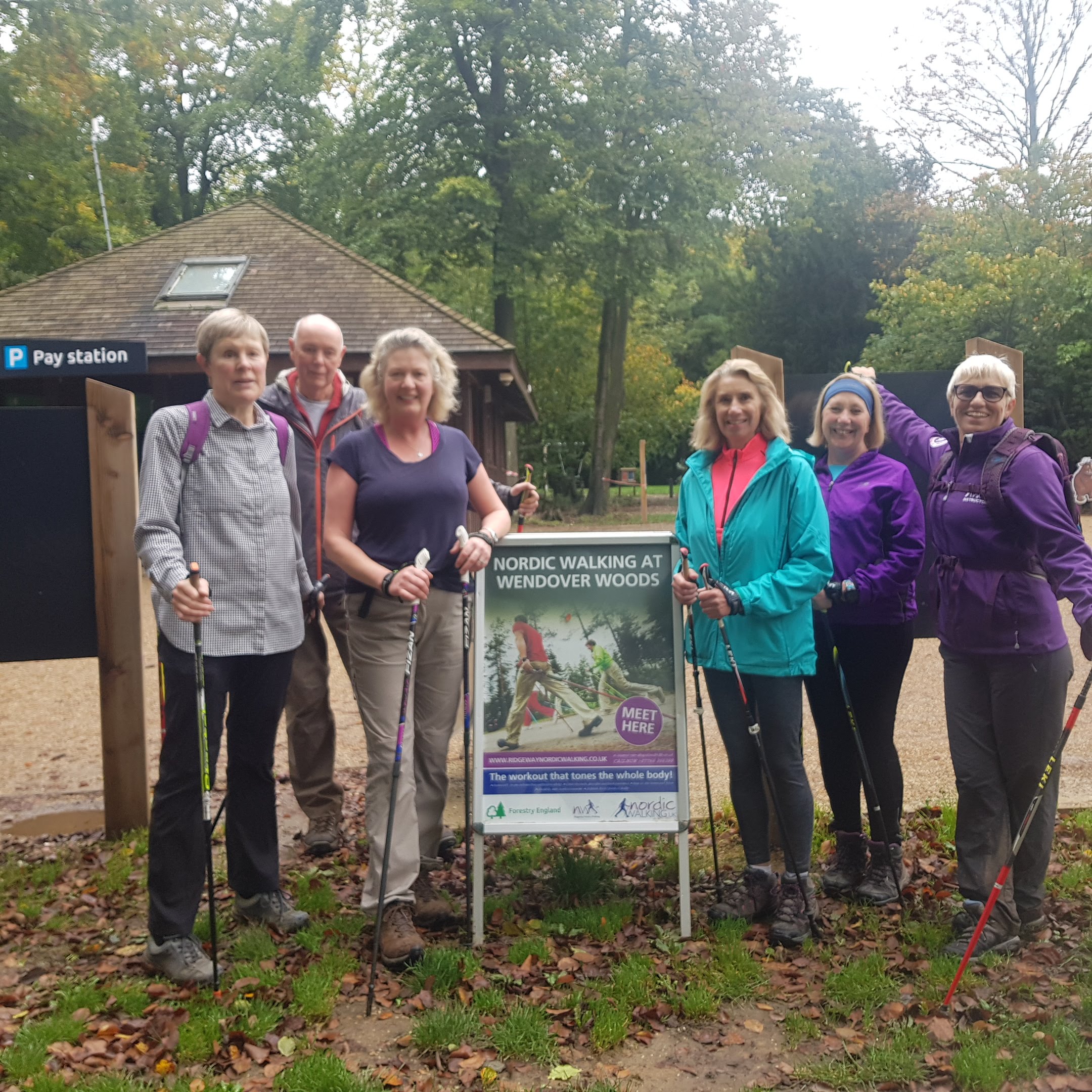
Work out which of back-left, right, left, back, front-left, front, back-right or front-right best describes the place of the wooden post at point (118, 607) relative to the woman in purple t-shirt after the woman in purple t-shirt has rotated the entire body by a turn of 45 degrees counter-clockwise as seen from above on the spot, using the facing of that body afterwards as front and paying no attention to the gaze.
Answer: back

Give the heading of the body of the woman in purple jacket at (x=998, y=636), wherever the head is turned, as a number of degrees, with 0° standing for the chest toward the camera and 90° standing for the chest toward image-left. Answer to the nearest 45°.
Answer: approximately 45°

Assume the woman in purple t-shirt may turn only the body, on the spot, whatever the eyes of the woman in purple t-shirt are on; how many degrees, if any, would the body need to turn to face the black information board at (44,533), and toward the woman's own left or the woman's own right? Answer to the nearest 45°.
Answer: approximately 135° to the woman's own right

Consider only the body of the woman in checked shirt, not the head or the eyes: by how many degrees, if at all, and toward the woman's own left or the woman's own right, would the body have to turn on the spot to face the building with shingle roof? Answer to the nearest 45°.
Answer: approximately 135° to the woman's own left

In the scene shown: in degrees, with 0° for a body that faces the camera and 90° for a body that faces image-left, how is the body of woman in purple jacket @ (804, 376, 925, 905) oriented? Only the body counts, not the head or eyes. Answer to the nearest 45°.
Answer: approximately 45°

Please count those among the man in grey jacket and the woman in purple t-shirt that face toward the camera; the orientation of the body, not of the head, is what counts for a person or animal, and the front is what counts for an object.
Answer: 2
